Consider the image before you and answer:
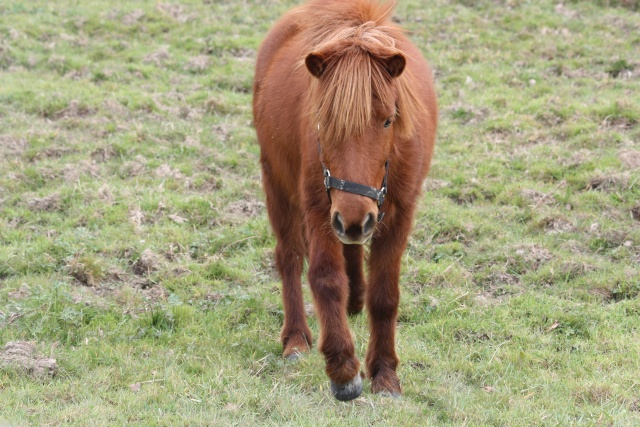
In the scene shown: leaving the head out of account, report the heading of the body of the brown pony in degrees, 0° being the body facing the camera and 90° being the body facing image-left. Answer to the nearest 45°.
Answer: approximately 0°
